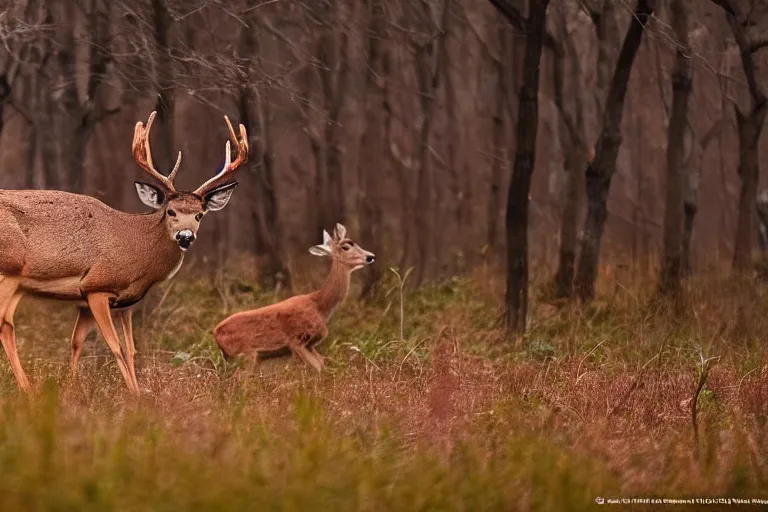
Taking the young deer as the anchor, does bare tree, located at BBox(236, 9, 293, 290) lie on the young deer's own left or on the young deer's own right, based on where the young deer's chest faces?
on the young deer's own left

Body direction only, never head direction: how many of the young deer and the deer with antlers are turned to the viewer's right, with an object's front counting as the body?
2

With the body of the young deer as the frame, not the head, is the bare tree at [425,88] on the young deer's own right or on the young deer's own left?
on the young deer's own left

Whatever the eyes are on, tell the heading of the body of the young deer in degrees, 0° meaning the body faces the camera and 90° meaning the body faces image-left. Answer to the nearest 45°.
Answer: approximately 270°

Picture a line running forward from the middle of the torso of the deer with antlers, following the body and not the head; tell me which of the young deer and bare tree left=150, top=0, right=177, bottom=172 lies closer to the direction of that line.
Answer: the young deer

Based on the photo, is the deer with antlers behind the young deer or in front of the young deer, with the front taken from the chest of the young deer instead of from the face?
behind

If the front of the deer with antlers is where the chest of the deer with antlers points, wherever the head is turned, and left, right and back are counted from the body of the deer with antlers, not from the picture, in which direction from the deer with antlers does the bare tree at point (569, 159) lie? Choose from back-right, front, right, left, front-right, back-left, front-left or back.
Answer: front-left

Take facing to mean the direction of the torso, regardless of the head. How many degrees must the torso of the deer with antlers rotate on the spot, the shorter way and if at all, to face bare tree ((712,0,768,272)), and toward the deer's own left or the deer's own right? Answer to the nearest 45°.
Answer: approximately 45° to the deer's own left

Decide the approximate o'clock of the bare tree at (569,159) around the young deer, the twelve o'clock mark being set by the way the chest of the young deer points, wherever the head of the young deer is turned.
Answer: The bare tree is roughly at 10 o'clock from the young deer.

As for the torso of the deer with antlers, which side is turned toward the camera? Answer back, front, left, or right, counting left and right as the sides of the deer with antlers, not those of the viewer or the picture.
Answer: right
